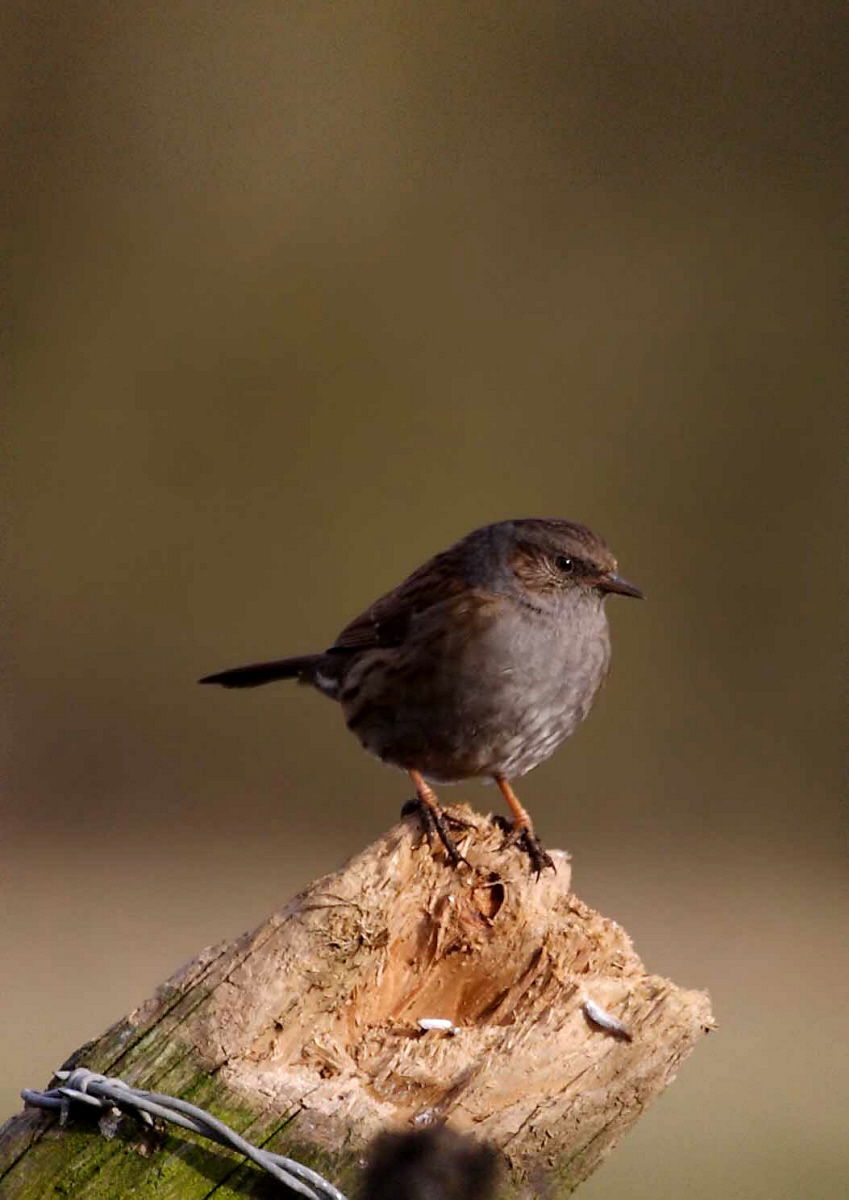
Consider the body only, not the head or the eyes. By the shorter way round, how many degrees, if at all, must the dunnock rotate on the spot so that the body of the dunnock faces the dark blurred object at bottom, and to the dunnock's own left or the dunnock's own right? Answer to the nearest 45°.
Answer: approximately 45° to the dunnock's own right

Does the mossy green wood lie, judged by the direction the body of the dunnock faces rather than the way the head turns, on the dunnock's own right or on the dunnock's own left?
on the dunnock's own right

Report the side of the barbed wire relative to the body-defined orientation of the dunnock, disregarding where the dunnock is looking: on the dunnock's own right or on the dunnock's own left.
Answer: on the dunnock's own right

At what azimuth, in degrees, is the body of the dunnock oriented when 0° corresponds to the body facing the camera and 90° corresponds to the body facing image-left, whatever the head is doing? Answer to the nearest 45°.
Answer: approximately 315°
